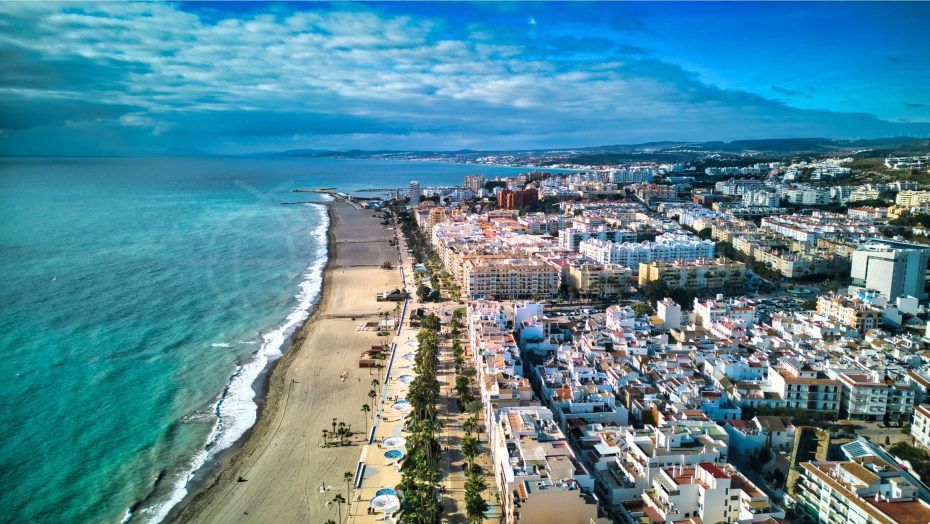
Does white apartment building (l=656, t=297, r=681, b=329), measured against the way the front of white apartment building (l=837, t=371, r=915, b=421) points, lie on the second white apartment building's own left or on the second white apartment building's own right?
on the second white apartment building's own right

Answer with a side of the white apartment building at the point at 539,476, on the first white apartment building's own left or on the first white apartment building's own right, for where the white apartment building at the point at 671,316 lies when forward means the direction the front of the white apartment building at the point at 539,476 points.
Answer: on the first white apartment building's own right

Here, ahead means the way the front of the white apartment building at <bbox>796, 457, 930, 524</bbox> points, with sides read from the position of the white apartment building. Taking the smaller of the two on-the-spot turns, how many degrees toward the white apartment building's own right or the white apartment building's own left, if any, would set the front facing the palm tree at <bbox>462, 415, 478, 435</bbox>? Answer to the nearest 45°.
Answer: approximately 45° to the white apartment building's own right

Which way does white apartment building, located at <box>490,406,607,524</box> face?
to the viewer's left

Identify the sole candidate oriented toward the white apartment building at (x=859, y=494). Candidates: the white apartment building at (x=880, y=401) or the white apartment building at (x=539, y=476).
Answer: the white apartment building at (x=880, y=401)

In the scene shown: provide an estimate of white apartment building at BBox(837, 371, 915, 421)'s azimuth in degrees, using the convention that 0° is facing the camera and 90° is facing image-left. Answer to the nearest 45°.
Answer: approximately 0°

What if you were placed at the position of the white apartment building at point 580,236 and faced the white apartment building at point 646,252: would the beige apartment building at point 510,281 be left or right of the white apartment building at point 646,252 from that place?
right

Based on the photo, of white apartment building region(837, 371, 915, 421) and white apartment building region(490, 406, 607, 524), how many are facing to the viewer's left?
1

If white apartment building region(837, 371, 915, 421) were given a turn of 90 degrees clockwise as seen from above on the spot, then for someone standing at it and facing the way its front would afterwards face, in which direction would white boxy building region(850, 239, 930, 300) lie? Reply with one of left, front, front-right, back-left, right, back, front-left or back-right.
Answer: right
